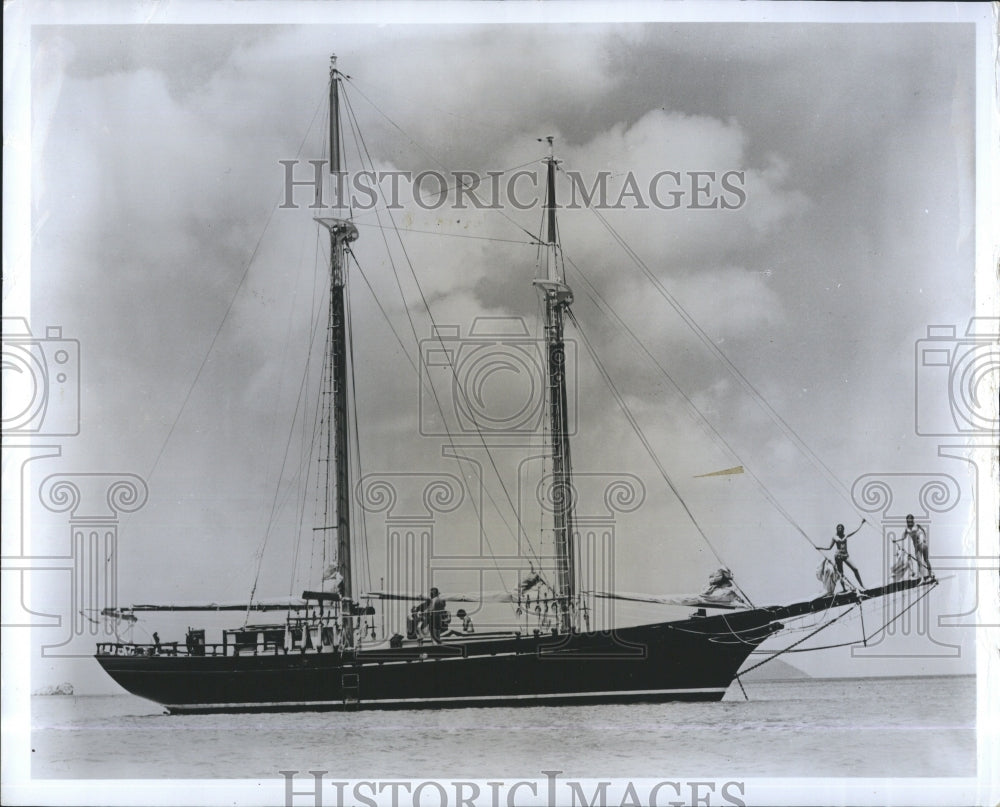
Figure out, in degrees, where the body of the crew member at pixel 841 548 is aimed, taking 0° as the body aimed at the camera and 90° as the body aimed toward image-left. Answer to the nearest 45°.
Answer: approximately 0°

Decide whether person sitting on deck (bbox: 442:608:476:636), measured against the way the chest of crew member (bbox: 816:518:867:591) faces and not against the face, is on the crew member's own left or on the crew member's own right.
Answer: on the crew member's own right
